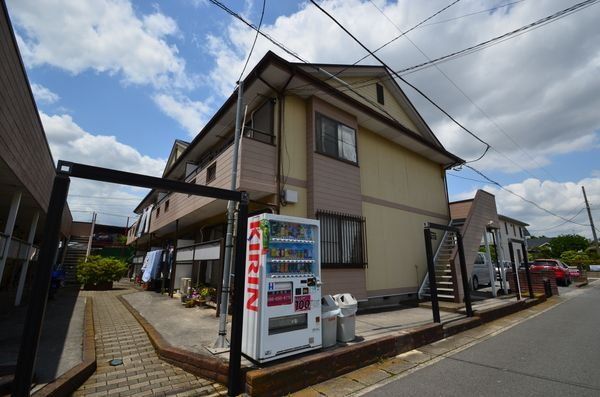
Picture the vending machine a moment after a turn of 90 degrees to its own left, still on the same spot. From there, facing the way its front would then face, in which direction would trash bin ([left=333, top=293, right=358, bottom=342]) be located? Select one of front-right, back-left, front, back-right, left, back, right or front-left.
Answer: front

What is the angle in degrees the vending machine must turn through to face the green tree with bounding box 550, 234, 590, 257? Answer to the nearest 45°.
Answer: approximately 90° to its left

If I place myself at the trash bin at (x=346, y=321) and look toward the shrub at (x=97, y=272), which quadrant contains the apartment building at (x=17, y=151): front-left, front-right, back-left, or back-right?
front-left

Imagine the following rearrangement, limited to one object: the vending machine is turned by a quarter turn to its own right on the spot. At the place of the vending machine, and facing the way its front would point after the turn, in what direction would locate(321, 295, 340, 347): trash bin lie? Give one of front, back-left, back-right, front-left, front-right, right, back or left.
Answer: back

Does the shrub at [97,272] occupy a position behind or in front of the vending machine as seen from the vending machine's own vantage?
behind

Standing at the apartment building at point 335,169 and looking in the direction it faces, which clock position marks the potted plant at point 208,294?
The potted plant is roughly at 2 o'clock from the apartment building.

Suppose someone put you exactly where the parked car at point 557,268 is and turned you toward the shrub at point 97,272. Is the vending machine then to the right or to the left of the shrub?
left

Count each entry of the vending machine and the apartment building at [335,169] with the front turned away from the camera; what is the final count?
0

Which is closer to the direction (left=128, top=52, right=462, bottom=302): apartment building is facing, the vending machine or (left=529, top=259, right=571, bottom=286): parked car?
the vending machine

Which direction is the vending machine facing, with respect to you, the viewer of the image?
facing the viewer and to the right of the viewer

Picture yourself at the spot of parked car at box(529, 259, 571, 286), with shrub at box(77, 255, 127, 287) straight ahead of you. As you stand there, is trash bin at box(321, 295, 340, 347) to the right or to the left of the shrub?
left

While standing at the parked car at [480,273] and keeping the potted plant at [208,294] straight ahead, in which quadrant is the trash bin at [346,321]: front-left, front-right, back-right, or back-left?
front-left

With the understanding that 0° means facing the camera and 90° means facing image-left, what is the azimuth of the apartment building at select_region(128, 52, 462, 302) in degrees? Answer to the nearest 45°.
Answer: approximately 45°

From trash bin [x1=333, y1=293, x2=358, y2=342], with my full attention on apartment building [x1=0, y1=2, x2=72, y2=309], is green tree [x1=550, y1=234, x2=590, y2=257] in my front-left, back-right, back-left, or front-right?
back-right

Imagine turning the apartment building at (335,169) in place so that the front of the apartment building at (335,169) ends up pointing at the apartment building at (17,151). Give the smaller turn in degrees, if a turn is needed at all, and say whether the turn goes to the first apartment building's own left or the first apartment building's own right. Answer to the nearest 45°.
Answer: approximately 45° to the first apartment building's own right

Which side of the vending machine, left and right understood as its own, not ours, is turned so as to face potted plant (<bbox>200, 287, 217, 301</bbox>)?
back
